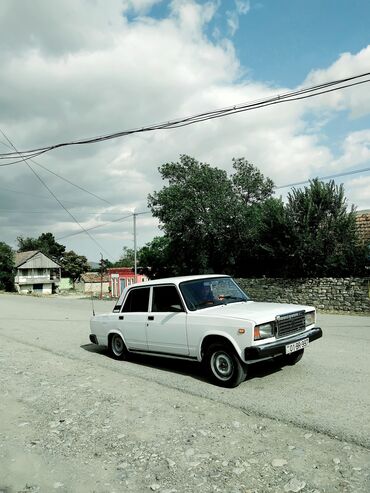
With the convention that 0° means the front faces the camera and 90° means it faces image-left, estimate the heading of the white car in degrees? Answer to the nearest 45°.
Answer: approximately 315°

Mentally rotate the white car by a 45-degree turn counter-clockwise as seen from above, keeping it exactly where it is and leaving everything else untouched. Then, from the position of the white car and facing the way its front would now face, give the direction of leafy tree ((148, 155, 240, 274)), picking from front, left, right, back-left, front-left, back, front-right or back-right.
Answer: left

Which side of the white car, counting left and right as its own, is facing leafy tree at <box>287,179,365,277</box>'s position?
left

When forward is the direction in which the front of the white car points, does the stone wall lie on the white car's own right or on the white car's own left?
on the white car's own left

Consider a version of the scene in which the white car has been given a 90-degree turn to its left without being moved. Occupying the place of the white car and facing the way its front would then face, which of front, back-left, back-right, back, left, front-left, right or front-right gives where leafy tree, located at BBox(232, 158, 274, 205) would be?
front-left

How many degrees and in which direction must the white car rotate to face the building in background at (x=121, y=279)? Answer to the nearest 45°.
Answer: approximately 135° to its left

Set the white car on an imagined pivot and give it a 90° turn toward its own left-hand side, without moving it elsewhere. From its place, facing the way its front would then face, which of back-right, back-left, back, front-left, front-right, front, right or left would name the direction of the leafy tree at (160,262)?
front-left
